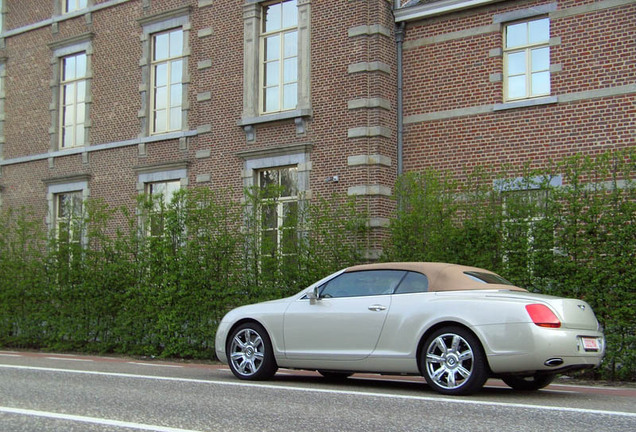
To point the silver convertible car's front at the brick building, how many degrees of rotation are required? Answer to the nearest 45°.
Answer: approximately 45° to its right

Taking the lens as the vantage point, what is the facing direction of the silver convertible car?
facing away from the viewer and to the left of the viewer

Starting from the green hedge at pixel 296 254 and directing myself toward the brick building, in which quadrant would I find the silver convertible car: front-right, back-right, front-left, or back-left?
back-right
